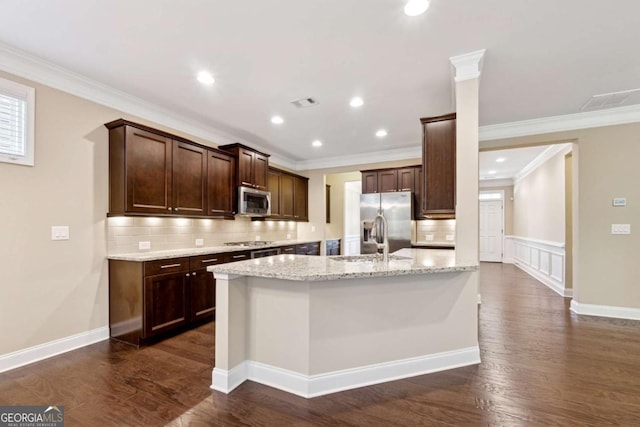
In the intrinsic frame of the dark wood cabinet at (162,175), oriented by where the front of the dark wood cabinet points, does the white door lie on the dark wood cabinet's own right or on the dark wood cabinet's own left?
on the dark wood cabinet's own left

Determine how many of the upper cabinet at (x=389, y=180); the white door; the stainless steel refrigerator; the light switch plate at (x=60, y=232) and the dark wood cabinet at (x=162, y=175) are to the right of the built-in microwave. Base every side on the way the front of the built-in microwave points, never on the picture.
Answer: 2

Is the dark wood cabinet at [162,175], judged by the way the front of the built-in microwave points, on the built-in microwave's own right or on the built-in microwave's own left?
on the built-in microwave's own right

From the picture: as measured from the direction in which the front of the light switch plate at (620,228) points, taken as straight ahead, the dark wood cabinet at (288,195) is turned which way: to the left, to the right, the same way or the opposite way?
to the left

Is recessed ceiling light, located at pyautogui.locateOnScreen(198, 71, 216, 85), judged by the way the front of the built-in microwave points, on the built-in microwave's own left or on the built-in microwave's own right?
on the built-in microwave's own right

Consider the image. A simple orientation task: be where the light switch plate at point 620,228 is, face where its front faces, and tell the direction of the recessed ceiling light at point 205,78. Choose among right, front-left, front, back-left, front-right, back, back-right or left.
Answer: front-right

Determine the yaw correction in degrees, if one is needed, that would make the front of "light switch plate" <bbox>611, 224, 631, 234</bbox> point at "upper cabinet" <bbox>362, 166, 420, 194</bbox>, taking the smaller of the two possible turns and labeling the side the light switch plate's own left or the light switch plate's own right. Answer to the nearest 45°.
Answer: approximately 90° to the light switch plate's own right

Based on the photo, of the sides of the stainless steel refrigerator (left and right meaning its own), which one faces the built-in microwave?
right
